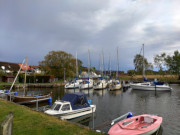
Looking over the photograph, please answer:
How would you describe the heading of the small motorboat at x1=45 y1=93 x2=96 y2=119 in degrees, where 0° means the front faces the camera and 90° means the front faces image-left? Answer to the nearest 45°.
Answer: approximately 45°

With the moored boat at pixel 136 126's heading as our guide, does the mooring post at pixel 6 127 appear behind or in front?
in front

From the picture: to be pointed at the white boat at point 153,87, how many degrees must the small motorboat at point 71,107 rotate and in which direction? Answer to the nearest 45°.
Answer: approximately 180°

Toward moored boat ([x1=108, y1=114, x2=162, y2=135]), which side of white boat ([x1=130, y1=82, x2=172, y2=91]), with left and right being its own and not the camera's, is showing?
left

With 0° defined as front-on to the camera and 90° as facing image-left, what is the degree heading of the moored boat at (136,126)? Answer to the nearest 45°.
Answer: approximately 45°

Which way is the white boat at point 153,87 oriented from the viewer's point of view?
to the viewer's left
